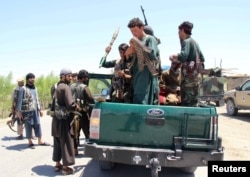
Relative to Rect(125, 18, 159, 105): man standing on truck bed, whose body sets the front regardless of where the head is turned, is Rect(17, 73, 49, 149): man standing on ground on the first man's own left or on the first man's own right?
on the first man's own right

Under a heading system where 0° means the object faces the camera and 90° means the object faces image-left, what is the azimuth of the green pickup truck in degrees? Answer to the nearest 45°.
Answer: approximately 180°

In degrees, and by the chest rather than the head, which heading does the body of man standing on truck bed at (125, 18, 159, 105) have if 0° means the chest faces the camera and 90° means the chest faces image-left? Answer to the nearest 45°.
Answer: approximately 45°

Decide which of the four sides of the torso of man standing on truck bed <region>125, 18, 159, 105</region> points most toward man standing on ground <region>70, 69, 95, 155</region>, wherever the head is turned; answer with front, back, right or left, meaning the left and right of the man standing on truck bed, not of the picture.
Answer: right

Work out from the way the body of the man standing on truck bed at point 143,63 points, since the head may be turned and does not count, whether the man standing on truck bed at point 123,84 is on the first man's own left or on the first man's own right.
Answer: on the first man's own right

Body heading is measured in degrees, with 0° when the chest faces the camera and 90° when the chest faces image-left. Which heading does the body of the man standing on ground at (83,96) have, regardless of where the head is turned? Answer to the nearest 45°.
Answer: approximately 225°

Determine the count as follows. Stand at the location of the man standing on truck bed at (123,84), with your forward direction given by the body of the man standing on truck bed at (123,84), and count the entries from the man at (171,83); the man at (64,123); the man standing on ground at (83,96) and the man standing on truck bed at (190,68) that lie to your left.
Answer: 2

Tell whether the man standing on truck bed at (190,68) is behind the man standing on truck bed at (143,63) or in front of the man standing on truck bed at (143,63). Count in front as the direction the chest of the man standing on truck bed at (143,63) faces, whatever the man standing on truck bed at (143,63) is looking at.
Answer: behind

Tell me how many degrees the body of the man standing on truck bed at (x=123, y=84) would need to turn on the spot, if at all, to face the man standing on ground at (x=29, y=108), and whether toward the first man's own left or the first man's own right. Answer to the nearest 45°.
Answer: approximately 135° to the first man's own right
